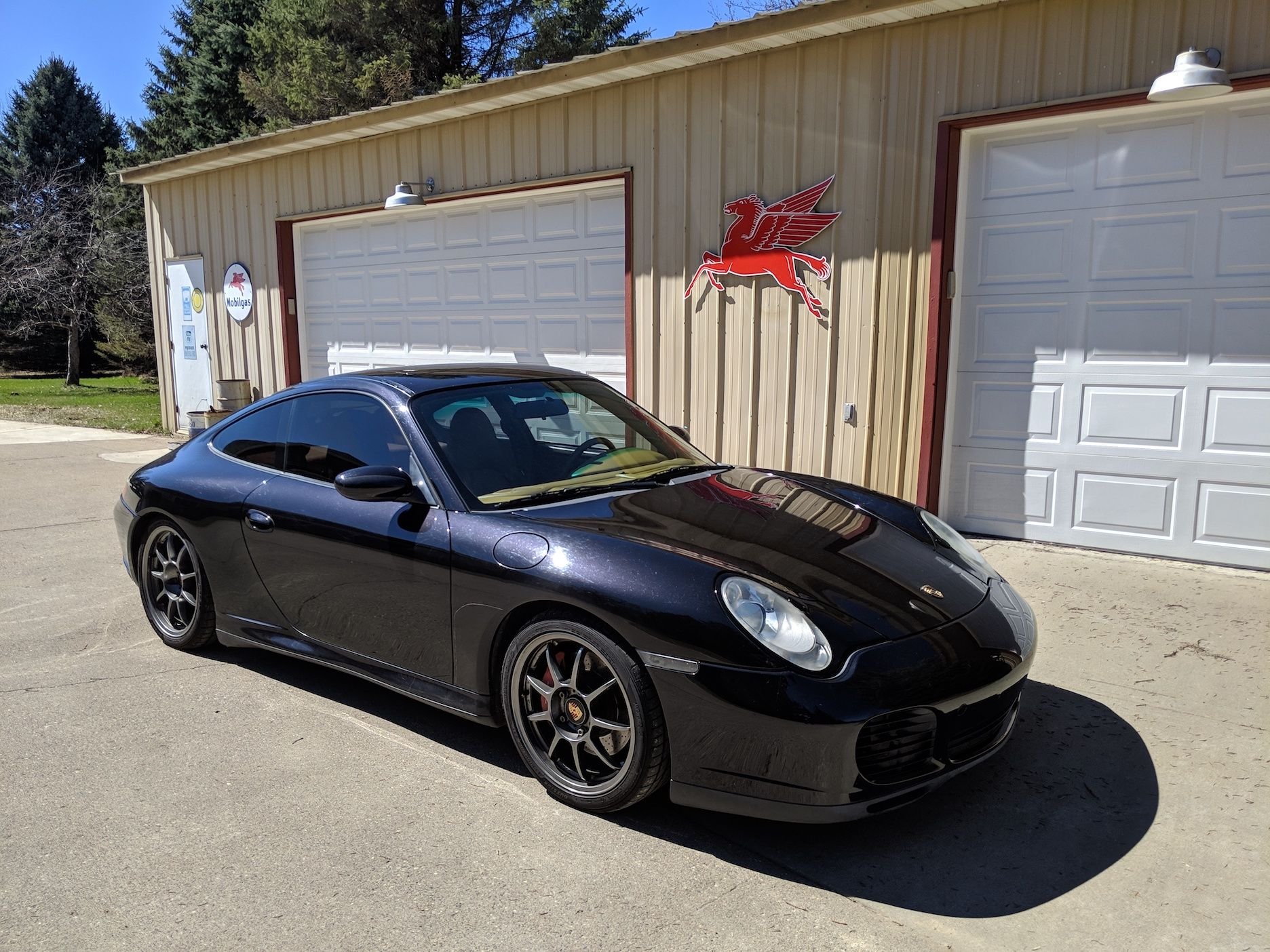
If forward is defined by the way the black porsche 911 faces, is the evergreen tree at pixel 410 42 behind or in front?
behind

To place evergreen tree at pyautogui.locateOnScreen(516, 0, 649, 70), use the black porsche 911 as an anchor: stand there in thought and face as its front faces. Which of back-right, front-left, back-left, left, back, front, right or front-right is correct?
back-left

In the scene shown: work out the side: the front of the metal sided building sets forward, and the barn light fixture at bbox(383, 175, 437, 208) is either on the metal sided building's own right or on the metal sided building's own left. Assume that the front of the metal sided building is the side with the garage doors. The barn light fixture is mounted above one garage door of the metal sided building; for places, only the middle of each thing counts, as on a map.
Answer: on the metal sided building's own right

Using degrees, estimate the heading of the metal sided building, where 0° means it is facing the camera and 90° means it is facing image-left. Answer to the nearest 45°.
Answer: approximately 45°

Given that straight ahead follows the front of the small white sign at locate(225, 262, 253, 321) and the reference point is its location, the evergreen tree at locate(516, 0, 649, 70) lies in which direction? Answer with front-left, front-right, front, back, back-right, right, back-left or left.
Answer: back

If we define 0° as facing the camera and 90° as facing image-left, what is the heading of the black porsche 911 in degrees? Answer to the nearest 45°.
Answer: approximately 315°
